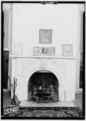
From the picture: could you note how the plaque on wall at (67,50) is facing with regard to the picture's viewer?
facing the viewer

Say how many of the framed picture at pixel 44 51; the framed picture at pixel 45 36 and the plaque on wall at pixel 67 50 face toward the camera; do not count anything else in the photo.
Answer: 3

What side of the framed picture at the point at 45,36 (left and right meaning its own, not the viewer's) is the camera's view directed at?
front

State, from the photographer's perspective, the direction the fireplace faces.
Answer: facing the viewer

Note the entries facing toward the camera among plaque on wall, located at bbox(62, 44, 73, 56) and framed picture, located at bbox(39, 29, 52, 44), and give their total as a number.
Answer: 2
